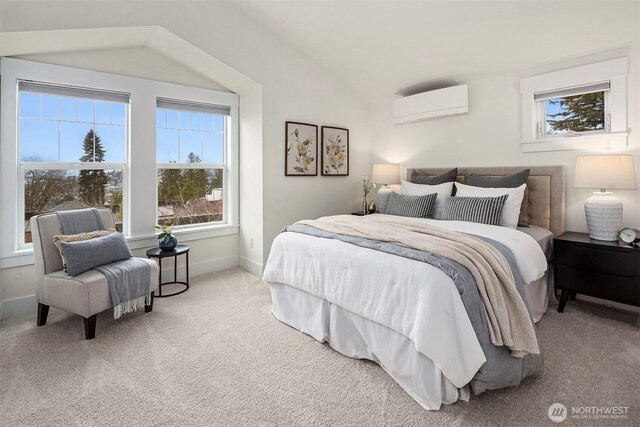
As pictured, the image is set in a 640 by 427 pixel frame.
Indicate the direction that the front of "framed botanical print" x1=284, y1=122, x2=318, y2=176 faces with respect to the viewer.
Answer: facing the viewer and to the right of the viewer

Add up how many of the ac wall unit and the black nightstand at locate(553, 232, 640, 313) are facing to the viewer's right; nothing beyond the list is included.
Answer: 0

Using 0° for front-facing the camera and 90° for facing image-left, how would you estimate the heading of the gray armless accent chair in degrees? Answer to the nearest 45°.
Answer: approximately 315°

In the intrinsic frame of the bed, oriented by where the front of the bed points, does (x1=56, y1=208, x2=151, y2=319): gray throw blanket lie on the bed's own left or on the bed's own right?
on the bed's own right

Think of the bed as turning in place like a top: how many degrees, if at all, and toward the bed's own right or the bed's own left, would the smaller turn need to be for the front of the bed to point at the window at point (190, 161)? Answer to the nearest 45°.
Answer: approximately 90° to the bed's own right

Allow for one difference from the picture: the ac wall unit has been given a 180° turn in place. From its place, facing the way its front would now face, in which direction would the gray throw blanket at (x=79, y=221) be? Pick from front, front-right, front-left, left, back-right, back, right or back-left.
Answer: back

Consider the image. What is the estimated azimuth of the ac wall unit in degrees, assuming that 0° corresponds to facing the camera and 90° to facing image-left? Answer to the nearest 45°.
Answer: approximately 45°
